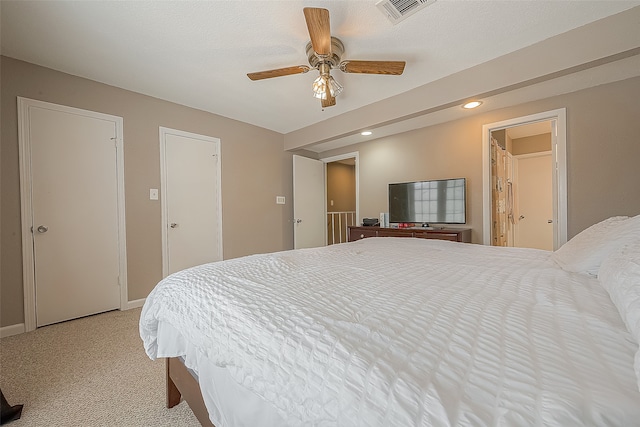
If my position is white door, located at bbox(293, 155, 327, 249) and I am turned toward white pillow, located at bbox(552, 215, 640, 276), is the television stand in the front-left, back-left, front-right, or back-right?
front-left

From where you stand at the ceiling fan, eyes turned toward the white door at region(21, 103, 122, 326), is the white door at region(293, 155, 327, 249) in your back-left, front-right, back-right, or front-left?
front-right

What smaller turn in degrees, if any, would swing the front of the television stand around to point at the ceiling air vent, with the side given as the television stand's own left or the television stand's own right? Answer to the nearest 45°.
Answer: approximately 45° to the television stand's own left

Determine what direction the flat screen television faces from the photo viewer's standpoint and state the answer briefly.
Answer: facing the viewer and to the left of the viewer

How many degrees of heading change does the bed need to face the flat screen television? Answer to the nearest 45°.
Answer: approximately 45° to its right

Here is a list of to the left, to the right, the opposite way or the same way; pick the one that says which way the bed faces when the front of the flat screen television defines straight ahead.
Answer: to the right

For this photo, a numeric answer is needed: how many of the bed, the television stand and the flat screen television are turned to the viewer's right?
0

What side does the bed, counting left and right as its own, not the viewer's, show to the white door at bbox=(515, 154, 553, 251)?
right

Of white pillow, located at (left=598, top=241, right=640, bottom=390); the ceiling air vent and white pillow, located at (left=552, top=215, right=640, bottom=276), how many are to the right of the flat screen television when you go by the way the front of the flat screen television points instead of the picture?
0

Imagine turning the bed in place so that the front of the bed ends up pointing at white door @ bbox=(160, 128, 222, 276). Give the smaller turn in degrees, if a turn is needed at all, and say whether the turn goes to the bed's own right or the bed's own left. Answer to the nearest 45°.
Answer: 0° — it already faces it

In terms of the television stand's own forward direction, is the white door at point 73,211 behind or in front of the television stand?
in front

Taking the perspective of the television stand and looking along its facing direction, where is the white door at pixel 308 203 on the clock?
The white door is roughly at 2 o'clock from the television stand.

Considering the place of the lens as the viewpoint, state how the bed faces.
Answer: facing away from the viewer and to the left of the viewer

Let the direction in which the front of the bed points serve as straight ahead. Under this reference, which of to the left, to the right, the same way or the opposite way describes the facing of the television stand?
to the left

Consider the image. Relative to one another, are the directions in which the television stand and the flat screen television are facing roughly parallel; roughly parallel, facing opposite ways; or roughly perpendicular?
roughly parallel

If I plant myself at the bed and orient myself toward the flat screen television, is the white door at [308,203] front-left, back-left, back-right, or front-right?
front-left

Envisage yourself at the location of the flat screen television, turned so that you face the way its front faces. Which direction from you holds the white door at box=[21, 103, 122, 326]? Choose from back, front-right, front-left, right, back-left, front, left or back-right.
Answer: front

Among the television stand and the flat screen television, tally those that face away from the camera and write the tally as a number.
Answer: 0
